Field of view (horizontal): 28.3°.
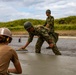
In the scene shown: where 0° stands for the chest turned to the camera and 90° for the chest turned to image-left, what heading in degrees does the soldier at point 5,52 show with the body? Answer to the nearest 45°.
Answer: approximately 225°
